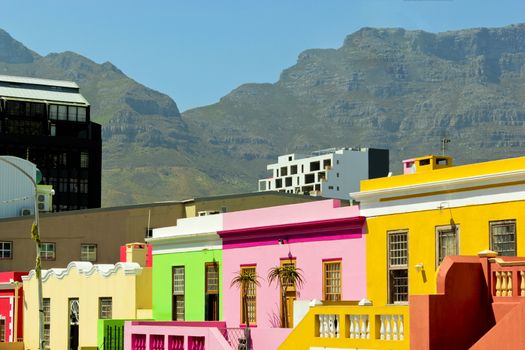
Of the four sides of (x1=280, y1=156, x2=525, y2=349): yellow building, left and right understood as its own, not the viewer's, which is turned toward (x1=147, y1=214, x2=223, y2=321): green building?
right

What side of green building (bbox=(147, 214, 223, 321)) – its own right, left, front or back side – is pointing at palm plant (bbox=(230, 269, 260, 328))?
left

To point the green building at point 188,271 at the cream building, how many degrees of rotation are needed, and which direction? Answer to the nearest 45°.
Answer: approximately 90° to its right

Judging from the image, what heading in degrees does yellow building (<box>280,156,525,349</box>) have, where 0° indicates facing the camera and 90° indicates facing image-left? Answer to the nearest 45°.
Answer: approximately 45°

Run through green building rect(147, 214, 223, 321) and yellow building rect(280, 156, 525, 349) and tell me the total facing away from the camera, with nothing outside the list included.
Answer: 0

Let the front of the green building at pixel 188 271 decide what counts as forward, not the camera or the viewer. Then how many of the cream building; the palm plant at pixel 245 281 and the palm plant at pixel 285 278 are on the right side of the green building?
1

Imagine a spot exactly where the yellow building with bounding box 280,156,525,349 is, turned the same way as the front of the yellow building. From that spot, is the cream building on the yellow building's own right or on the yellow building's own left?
on the yellow building's own right

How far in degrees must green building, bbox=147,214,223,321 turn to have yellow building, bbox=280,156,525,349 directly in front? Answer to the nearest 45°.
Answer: approximately 90° to its left

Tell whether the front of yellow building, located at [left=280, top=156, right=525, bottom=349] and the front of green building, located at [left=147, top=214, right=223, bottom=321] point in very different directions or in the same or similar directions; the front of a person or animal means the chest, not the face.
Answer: same or similar directions

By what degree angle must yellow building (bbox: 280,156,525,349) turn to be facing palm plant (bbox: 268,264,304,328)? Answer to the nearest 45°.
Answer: approximately 90° to its right

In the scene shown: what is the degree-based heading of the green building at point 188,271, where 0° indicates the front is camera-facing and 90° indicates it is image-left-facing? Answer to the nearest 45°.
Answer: approximately 45°

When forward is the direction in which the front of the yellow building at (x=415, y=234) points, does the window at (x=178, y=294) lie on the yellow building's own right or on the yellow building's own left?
on the yellow building's own right
